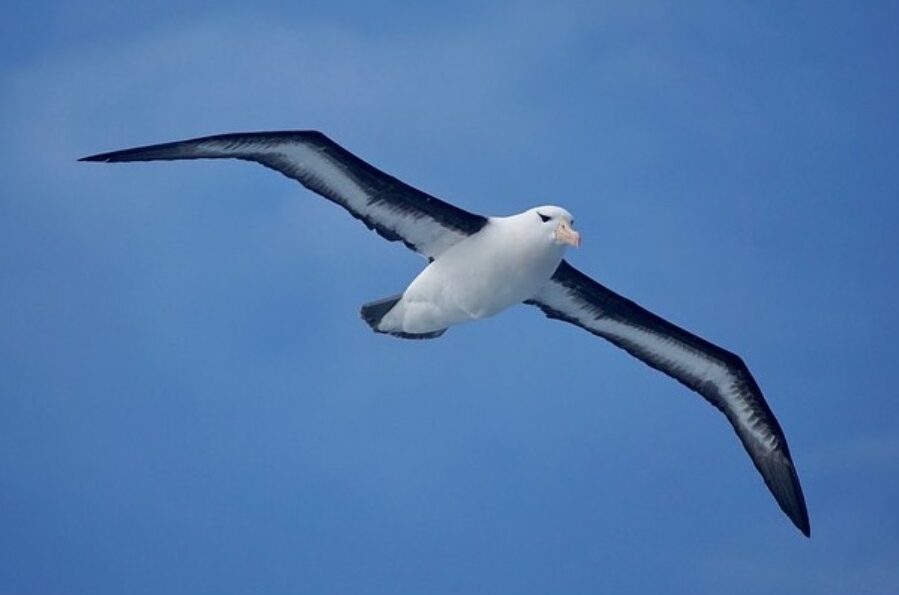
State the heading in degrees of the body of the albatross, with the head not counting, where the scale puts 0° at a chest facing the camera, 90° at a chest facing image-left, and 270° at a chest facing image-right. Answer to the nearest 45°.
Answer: approximately 315°
